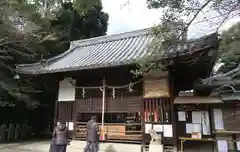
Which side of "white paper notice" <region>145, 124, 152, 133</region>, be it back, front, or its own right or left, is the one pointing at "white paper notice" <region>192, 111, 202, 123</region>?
left

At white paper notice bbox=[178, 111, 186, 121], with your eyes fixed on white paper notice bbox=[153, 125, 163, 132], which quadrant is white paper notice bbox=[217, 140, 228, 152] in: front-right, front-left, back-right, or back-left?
back-left

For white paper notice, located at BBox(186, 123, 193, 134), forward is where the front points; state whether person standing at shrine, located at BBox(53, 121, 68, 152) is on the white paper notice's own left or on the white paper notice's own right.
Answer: on the white paper notice's own right

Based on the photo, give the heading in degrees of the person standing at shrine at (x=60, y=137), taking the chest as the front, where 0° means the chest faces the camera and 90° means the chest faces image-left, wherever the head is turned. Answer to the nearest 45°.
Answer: approximately 180°

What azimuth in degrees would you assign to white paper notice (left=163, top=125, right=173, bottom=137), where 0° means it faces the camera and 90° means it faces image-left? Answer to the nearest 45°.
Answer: approximately 0°

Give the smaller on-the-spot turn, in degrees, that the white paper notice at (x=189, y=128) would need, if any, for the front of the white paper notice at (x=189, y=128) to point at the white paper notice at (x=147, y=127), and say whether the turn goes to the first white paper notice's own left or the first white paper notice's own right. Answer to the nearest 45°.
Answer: approximately 90° to the first white paper notice's own right

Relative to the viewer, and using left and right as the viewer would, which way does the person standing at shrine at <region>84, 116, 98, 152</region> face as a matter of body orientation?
facing away from the viewer

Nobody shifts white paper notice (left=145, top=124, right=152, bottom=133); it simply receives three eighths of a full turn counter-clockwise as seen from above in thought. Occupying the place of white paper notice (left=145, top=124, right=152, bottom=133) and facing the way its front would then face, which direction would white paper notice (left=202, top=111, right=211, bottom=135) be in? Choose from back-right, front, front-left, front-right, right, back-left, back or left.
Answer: front-right

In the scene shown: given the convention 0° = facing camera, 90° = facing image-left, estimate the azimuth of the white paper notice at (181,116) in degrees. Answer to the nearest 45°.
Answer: approximately 0°

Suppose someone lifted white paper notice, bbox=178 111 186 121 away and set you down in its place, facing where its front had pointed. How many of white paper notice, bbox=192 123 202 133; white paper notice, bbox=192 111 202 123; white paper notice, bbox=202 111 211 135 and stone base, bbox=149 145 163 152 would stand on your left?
3

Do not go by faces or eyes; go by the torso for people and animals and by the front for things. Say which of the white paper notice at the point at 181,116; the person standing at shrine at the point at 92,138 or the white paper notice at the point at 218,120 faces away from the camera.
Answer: the person standing at shrine

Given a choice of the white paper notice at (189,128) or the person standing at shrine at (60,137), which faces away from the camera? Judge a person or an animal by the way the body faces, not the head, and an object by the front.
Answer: the person standing at shrine

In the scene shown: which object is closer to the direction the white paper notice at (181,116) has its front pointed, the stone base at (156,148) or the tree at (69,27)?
the stone base

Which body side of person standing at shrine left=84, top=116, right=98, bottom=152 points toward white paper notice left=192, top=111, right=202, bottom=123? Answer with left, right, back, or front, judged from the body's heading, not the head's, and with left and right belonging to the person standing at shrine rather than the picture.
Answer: right

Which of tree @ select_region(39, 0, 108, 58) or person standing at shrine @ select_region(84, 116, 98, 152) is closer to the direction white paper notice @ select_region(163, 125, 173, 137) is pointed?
the person standing at shrine
